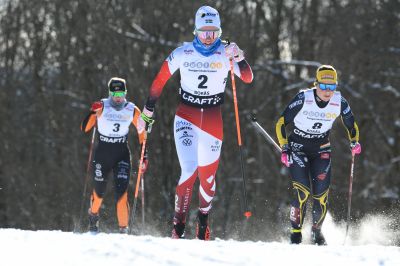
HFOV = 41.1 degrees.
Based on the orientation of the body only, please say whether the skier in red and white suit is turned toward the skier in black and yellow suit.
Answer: no

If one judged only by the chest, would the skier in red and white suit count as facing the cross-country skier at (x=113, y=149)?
no

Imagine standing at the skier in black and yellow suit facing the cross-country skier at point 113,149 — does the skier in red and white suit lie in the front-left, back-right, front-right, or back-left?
front-left

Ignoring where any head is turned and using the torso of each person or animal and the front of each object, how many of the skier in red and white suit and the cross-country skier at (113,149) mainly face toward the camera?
2

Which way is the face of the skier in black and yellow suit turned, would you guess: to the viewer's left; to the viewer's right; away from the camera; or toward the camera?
toward the camera

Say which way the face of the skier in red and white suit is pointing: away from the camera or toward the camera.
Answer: toward the camera

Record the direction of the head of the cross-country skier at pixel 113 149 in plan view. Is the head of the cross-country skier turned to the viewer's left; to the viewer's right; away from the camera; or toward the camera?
toward the camera

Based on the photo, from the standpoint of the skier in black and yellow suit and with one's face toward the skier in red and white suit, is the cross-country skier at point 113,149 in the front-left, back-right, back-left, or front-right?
front-right

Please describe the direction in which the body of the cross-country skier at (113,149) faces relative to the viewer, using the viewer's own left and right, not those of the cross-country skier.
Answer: facing the viewer

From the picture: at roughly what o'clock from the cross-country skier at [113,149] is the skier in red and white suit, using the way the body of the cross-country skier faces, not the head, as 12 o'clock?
The skier in red and white suit is roughly at 11 o'clock from the cross-country skier.

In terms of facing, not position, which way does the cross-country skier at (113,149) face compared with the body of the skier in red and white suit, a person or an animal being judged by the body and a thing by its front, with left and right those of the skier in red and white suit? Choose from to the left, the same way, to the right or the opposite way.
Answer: the same way

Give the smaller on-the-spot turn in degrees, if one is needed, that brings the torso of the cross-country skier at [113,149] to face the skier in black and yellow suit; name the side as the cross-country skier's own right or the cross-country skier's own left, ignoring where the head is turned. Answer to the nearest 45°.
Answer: approximately 45° to the cross-country skier's own left
